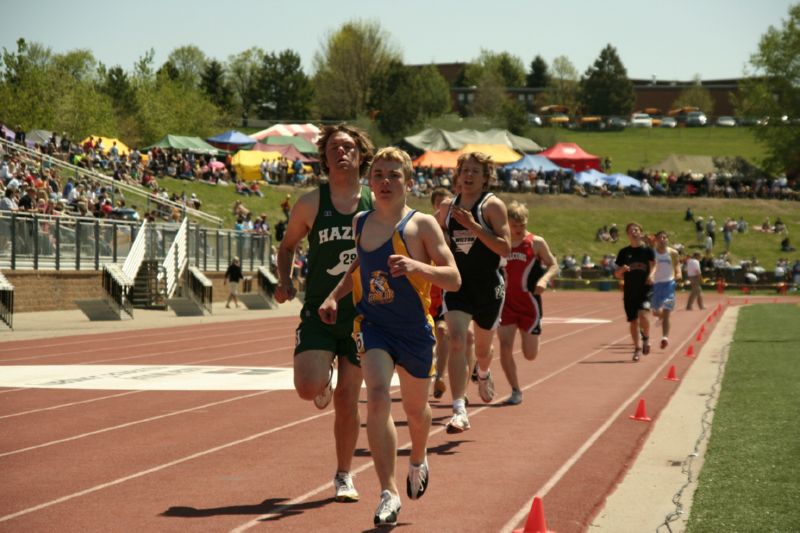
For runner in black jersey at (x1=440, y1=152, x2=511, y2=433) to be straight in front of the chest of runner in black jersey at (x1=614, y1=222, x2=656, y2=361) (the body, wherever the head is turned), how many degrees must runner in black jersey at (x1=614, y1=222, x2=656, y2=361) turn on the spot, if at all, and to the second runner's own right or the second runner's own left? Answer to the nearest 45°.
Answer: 0° — they already face them

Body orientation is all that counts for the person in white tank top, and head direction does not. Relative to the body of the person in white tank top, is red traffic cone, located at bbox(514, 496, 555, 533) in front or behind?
in front

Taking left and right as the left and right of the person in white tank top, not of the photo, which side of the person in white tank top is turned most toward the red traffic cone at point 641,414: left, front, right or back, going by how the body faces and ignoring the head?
front

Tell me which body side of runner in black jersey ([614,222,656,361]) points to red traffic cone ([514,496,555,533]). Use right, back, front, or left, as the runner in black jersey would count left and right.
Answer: front

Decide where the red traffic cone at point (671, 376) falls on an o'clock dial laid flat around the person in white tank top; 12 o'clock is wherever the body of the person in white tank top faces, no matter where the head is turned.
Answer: The red traffic cone is roughly at 12 o'clock from the person in white tank top.

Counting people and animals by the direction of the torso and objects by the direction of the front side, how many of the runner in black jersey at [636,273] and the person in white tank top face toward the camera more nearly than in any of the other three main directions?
2

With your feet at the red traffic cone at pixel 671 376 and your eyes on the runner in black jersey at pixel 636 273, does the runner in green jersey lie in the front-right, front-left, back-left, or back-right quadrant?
back-left

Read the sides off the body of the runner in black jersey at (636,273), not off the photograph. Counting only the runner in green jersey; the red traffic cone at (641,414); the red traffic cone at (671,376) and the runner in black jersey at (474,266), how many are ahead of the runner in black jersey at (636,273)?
4

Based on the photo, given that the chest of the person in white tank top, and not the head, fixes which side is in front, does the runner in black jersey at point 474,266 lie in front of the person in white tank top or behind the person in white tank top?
in front

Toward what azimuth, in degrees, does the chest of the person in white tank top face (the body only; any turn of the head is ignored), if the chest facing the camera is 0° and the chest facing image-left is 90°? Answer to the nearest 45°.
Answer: approximately 0°

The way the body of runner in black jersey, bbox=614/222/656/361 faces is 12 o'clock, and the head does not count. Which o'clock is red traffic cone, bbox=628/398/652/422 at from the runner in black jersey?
The red traffic cone is roughly at 12 o'clock from the runner in black jersey.
